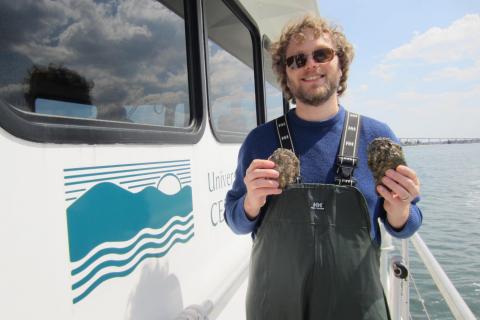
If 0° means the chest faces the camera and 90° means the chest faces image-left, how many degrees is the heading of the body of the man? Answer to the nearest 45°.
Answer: approximately 0°
